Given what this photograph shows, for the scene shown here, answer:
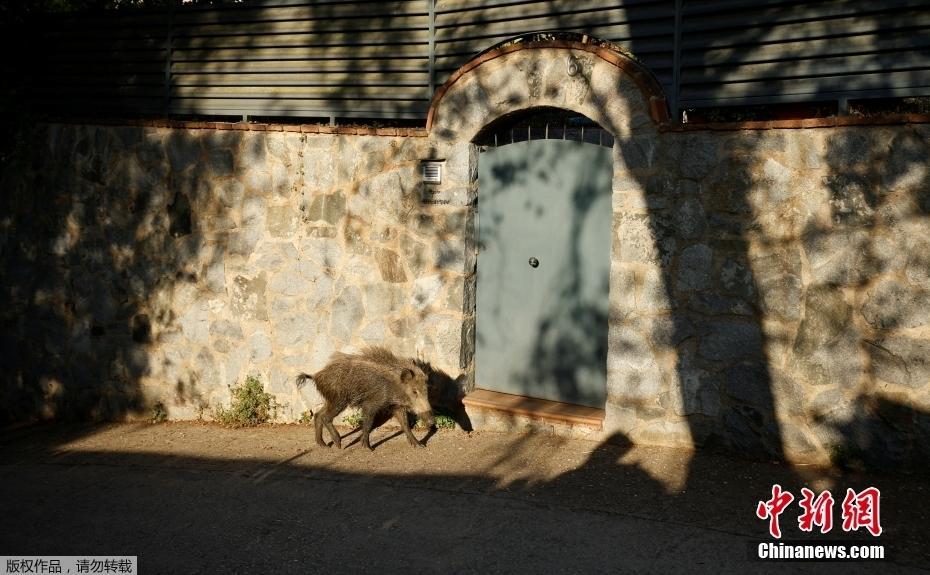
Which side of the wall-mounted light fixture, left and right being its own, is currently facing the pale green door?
left

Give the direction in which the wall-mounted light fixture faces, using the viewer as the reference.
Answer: facing the viewer
